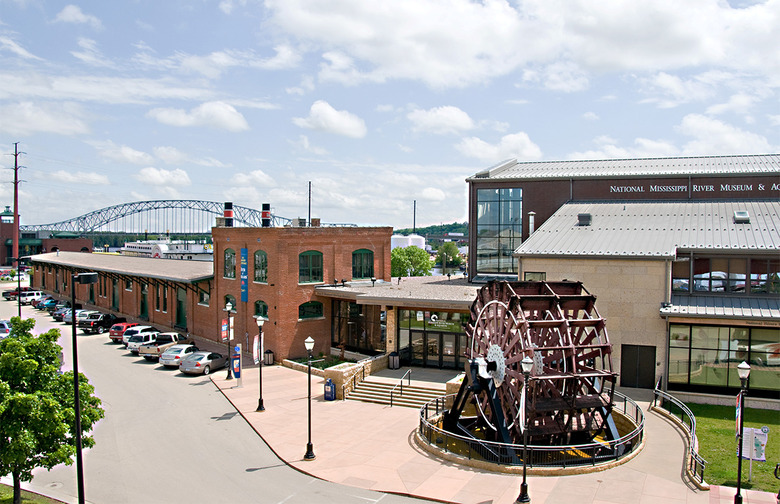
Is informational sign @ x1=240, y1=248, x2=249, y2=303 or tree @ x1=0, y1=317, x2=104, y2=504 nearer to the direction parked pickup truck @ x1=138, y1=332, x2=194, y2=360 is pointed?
the informational sign

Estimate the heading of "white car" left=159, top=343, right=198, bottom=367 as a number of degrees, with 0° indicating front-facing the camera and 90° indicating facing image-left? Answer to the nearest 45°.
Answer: approximately 225°

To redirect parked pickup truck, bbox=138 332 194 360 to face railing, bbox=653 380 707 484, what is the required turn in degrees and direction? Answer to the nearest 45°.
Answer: approximately 90° to its right

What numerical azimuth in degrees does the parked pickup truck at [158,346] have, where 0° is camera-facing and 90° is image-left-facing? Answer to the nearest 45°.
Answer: approximately 225°

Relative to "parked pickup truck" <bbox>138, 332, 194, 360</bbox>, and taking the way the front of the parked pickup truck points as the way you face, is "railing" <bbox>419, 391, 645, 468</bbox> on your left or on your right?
on your right

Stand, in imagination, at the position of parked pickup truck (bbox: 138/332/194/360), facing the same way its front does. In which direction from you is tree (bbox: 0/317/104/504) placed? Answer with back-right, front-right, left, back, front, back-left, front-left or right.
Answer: back-right

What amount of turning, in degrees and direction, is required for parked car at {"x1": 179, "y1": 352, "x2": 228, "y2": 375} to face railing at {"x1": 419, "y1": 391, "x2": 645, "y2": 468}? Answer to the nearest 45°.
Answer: approximately 90° to its right

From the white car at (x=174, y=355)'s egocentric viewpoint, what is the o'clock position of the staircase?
The staircase is roughly at 3 o'clock from the white car.

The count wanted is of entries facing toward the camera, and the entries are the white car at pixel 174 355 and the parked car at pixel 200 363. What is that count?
0

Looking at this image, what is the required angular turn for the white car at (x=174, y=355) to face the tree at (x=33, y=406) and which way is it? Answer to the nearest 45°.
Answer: approximately 135° to its right

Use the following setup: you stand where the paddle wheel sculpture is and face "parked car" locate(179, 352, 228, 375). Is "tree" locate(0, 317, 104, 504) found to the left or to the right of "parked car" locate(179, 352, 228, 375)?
left

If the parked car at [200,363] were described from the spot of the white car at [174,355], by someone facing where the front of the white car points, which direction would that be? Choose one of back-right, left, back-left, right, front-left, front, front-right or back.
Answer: right
